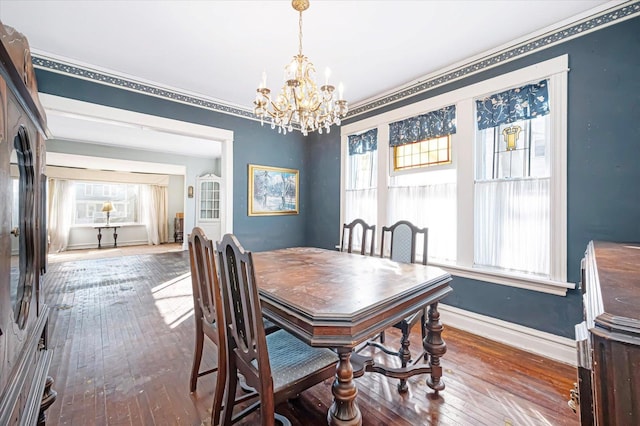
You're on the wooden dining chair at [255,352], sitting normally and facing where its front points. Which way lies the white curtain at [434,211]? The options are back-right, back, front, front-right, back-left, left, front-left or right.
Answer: front

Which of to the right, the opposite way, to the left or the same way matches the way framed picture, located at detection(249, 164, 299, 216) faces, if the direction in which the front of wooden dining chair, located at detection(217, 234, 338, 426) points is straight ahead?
to the right

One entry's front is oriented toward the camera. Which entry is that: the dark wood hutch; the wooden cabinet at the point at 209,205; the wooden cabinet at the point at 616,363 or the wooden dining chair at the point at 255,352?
the wooden cabinet at the point at 209,205

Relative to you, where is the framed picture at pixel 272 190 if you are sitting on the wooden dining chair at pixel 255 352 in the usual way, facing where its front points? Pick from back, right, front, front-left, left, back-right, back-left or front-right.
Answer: front-left

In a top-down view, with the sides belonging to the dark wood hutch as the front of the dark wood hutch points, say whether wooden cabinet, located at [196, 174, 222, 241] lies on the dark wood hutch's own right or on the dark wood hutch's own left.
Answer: on the dark wood hutch's own left

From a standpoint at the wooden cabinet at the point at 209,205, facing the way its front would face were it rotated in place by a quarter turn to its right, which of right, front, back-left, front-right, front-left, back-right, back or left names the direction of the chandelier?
left

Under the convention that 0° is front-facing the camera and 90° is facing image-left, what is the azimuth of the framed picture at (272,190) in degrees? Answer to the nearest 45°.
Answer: approximately 315°

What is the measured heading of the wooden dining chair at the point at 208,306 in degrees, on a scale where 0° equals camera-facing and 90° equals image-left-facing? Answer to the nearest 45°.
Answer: approximately 225°

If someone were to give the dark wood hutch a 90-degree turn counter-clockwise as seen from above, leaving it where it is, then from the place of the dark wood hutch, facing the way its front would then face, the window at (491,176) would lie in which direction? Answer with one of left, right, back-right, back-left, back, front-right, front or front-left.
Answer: right

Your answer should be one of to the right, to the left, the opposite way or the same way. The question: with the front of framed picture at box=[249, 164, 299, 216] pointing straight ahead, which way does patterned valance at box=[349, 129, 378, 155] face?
to the right

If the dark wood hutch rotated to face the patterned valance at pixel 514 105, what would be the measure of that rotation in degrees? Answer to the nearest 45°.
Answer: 0° — it already faces it

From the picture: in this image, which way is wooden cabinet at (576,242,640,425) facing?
to the viewer's left

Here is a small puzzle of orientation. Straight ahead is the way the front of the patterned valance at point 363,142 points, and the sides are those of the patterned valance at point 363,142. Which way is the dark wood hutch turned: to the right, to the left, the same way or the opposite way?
the opposite way

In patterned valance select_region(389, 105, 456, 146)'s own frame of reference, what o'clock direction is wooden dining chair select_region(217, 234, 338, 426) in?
The wooden dining chair is roughly at 11 o'clock from the patterned valance.

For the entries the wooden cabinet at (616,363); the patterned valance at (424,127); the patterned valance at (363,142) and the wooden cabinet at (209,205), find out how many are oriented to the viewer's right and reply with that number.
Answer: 0

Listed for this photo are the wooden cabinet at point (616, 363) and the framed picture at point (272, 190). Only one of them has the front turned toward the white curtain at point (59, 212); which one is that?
the wooden cabinet

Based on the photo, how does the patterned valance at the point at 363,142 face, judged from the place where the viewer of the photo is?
facing the viewer and to the left of the viewer
